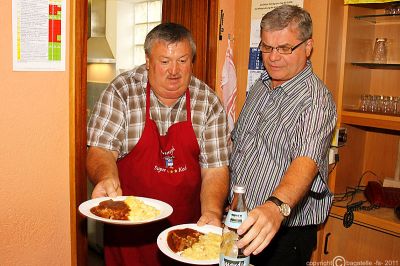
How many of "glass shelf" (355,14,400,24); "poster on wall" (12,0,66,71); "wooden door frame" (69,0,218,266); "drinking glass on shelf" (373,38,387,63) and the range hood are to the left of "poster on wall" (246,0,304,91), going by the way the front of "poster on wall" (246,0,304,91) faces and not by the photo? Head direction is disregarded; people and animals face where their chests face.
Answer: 2

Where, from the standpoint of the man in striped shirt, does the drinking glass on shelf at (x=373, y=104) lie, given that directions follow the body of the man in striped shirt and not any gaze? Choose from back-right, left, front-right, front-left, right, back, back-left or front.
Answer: back

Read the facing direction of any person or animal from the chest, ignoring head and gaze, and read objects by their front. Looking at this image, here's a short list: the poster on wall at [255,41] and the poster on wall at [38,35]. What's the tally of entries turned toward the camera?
2

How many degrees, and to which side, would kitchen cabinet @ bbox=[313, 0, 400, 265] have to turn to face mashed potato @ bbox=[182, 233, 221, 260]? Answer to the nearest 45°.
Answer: approximately 45° to its left

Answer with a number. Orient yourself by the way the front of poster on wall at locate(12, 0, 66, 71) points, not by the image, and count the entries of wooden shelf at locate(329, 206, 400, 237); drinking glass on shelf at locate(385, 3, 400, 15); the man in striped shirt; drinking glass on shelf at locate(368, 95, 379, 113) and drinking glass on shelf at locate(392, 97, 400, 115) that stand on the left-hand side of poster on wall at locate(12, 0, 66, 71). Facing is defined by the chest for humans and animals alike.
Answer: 5

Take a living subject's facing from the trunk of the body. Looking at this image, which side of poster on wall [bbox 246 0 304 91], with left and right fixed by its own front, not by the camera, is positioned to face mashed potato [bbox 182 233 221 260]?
front

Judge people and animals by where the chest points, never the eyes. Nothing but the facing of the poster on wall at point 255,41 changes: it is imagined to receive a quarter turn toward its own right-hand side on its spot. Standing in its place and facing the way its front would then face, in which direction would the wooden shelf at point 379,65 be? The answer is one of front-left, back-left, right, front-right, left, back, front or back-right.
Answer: back

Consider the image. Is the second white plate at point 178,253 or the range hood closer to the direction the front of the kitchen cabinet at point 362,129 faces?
the second white plate
